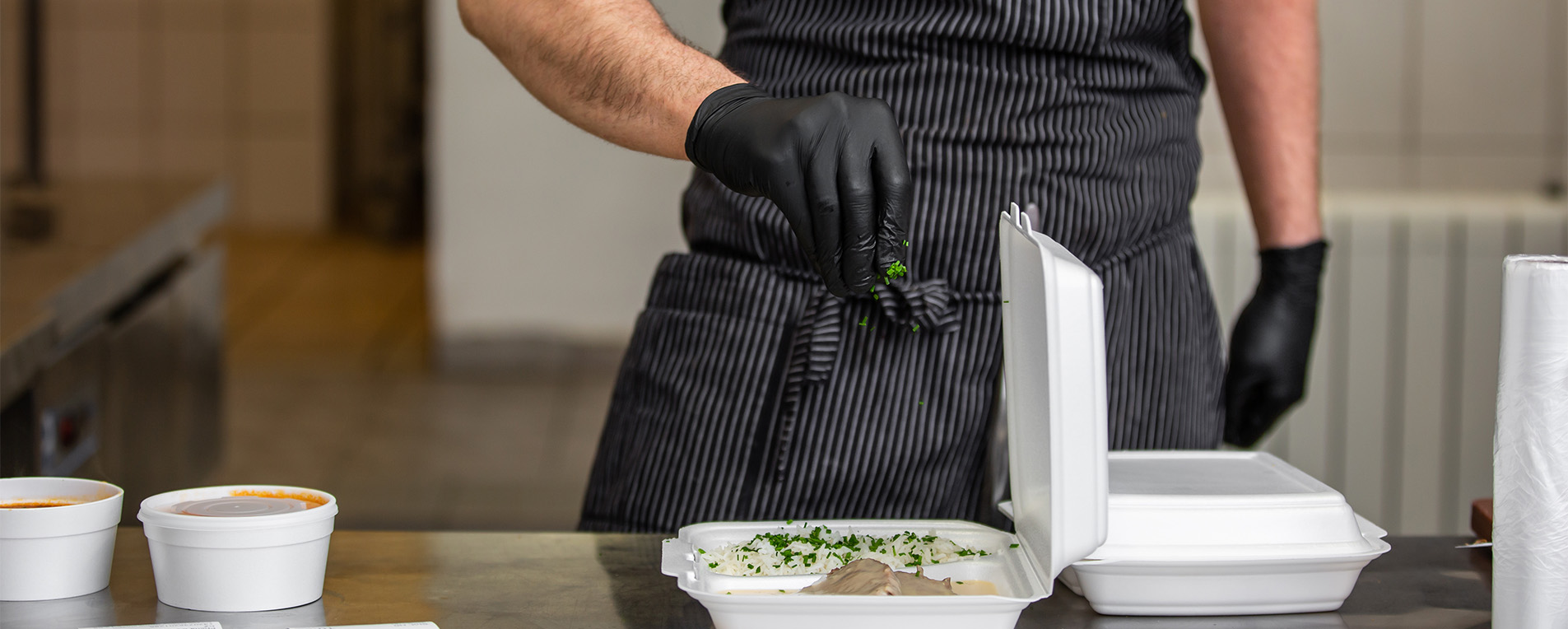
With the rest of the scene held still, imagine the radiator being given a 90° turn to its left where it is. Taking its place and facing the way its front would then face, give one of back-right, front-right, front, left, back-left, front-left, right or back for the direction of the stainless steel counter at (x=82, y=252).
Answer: back-right

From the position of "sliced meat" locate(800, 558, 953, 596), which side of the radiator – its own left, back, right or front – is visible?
front

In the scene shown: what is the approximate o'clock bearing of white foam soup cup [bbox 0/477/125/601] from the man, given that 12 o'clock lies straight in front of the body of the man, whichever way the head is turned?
The white foam soup cup is roughly at 2 o'clock from the man.

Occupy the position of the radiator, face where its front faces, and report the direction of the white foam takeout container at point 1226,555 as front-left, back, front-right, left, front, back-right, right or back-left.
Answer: front

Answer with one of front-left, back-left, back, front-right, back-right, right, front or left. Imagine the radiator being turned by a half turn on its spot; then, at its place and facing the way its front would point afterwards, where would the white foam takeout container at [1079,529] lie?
back

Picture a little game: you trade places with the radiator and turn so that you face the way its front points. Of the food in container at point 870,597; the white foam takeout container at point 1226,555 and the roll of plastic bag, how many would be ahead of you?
3

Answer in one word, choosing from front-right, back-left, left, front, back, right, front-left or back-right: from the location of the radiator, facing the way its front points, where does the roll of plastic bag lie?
front

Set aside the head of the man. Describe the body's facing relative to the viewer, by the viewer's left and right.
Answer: facing the viewer

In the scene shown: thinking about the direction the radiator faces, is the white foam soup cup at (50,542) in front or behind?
in front

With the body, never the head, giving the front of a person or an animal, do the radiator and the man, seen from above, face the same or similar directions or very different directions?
same or similar directions

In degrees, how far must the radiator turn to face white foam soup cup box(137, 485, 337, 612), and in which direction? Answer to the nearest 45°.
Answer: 0° — it already faces it

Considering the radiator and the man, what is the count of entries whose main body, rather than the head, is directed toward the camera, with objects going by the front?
2
